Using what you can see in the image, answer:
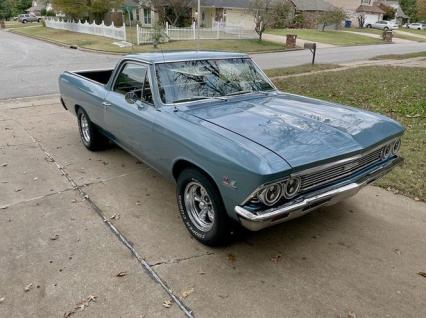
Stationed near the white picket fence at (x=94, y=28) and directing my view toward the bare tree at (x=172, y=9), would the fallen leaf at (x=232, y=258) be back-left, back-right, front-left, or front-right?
back-right

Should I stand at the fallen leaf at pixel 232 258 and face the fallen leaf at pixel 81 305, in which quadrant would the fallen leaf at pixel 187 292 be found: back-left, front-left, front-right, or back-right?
front-left

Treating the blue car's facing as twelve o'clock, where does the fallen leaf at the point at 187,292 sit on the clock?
The fallen leaf is roughly at 2 o'clock from the blue car.

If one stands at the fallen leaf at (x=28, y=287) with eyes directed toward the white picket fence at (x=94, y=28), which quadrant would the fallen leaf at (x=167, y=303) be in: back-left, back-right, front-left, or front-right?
back-right

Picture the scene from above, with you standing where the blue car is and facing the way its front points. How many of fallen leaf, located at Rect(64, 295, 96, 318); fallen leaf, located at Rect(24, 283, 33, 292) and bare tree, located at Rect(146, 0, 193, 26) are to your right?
2

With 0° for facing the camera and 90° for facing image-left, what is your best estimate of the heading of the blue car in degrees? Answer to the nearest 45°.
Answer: approximately 315°

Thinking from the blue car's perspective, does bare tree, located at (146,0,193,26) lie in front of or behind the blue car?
behind

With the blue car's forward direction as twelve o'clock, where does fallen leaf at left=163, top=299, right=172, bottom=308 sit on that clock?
The fallen leaf is roughly at 2 o'clock from the blue car.

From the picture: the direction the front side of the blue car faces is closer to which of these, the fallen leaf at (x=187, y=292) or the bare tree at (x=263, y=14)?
the fallen leaf

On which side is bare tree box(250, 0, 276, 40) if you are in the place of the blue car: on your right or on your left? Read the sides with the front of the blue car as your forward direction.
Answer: on your left

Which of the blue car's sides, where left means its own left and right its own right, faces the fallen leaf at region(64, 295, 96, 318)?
right

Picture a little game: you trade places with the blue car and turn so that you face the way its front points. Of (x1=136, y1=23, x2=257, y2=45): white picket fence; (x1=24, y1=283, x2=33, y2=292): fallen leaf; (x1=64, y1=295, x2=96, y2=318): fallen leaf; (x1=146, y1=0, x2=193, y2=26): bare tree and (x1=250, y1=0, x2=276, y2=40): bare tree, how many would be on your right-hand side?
2
